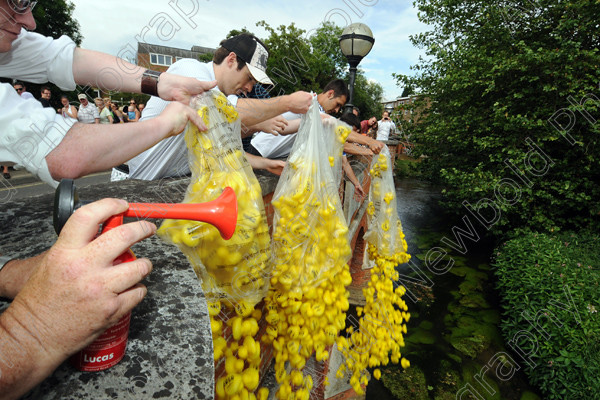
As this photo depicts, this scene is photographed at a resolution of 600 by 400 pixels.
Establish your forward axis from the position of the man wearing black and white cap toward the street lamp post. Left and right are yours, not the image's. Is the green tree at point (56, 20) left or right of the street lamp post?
left

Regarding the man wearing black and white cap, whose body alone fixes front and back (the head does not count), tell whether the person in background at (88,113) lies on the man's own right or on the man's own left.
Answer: on the man's own left

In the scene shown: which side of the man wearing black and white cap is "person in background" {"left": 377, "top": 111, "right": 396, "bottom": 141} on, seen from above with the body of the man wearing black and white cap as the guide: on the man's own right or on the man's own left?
on the man's own left

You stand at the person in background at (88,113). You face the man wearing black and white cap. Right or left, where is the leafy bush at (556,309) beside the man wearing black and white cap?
left

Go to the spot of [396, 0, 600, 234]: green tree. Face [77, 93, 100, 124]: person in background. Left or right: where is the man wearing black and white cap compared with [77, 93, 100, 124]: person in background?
left

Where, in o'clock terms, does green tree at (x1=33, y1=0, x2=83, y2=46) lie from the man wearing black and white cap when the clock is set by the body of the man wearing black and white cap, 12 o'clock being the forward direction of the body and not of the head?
The green tree is roughly at 8 o'clock from the man wearing black and white cap.

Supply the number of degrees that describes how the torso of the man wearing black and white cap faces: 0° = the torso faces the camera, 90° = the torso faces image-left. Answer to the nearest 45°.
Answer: approximately 270°

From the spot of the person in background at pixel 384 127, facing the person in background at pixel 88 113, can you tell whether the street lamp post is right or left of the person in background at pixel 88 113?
left

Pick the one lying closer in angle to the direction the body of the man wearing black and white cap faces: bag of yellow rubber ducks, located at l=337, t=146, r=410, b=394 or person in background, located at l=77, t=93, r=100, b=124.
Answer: the bag of yellow rubber ducks

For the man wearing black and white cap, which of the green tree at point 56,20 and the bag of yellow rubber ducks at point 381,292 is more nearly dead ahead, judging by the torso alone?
the bag of yellow rubber ducks

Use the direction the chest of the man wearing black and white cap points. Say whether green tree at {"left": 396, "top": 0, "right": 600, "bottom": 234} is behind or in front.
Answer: in front
